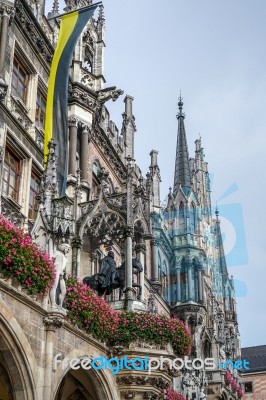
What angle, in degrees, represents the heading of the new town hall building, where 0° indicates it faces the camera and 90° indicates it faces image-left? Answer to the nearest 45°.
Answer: approximately 315°
